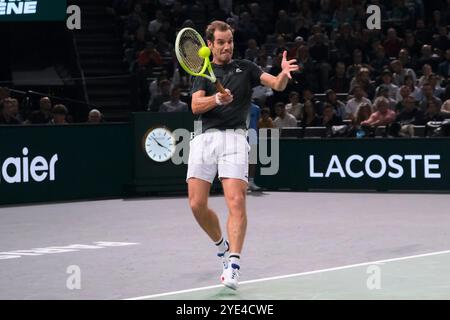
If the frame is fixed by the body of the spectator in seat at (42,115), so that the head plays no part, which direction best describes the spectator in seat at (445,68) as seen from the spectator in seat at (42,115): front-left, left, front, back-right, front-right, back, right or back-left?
front-left

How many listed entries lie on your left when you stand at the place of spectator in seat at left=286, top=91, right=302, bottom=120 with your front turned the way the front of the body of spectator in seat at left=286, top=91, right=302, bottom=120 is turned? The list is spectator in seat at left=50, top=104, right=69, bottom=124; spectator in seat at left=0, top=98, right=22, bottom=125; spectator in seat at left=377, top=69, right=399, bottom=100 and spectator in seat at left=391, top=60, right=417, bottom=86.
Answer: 2

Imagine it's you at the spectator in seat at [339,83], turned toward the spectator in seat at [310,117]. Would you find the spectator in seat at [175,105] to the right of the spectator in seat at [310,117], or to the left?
right

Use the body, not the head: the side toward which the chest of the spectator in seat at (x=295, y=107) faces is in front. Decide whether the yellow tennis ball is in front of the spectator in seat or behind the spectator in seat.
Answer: in front

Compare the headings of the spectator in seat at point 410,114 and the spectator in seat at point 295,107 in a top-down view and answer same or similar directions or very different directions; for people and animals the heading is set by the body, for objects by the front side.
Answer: same or similar directions

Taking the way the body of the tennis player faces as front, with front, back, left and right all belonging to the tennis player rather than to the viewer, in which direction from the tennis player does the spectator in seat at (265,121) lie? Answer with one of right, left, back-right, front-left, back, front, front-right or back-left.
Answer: back

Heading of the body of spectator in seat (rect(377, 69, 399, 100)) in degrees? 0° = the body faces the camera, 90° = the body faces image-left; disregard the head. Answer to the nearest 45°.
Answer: approximately 0°

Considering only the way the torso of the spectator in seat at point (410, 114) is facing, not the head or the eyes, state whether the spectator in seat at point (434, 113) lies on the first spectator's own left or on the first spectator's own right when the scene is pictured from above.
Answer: on the first spectator's own left

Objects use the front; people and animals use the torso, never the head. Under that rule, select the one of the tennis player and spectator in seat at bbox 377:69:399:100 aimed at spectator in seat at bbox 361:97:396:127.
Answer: spectator in seat at bbox 377:69:399:100

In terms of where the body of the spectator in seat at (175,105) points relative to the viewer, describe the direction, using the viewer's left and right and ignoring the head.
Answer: facing the viewer

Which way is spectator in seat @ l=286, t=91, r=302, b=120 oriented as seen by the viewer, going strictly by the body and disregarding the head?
toward the camera

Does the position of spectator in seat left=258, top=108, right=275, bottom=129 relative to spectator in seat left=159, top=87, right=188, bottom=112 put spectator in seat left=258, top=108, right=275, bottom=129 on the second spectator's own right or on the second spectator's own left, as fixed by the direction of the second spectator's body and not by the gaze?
on the second spectator's own left

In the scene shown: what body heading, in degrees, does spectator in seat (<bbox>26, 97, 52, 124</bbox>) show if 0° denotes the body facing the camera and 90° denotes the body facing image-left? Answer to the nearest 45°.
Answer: approximately 315°
